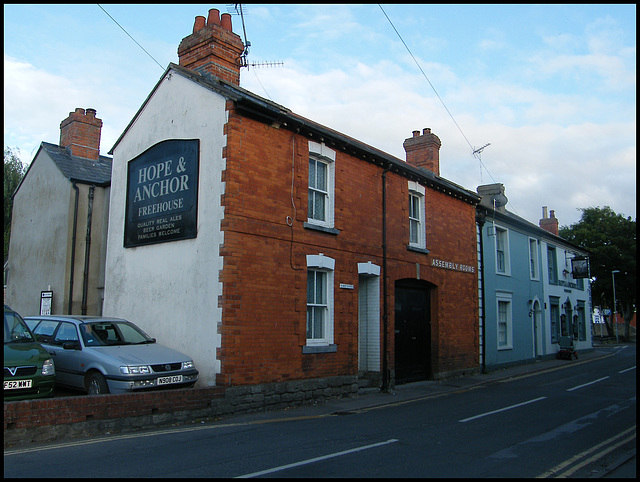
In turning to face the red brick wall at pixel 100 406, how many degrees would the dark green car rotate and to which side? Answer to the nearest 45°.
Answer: approximately 45° to its left

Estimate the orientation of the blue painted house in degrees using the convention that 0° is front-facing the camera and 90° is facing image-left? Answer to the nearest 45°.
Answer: approximately 315°

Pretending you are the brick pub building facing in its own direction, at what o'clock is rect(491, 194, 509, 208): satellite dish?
The satellite dish is roughly at 9 o'clock from the brick pub building.

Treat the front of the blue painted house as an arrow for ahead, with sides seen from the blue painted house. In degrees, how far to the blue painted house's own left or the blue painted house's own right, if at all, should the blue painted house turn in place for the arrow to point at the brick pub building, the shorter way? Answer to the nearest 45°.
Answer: approximately 45° to the blue painted house's own right

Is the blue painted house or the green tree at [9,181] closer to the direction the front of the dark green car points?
the blue painted house

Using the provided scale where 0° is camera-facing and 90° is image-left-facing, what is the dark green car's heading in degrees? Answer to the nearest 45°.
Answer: approximately 315°

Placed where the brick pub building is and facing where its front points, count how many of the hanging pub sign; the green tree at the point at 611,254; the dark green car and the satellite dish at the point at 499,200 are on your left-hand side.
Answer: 3

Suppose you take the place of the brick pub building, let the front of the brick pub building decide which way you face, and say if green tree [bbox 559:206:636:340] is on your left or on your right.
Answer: on your left

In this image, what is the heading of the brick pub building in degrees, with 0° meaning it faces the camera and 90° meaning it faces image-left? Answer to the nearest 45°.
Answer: approximately 315°

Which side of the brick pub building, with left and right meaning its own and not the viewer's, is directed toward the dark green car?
right
